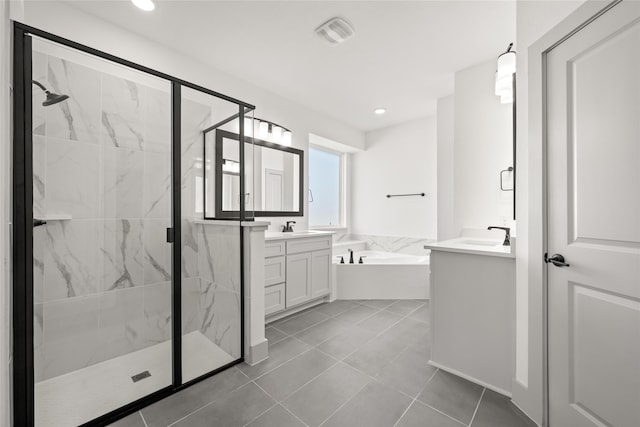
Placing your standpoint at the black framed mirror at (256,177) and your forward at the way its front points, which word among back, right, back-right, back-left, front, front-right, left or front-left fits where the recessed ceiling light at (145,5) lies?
right

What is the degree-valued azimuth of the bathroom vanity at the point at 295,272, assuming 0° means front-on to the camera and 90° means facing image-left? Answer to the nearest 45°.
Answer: approximately 315°

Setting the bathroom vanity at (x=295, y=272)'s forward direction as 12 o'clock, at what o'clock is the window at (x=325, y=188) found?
The window is roughly at 8 o'clock from the bathroom vanity.

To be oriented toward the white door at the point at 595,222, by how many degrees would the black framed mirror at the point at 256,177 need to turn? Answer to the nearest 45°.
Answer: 0° — it already faces it

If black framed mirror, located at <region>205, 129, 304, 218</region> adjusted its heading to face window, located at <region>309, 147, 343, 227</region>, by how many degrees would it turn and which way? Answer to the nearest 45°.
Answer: approximately 90° to its left

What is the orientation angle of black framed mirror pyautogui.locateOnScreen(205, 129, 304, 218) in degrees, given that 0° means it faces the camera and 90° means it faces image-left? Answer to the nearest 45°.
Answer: approximately 315°

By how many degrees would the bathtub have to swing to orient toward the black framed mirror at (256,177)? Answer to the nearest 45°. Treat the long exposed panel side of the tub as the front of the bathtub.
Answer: approximately 45° to its right

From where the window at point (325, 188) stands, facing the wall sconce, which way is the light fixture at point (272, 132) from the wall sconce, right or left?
right

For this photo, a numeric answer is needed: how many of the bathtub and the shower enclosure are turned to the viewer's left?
0

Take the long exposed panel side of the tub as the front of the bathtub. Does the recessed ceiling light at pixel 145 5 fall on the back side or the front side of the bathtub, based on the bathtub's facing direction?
on the front side
